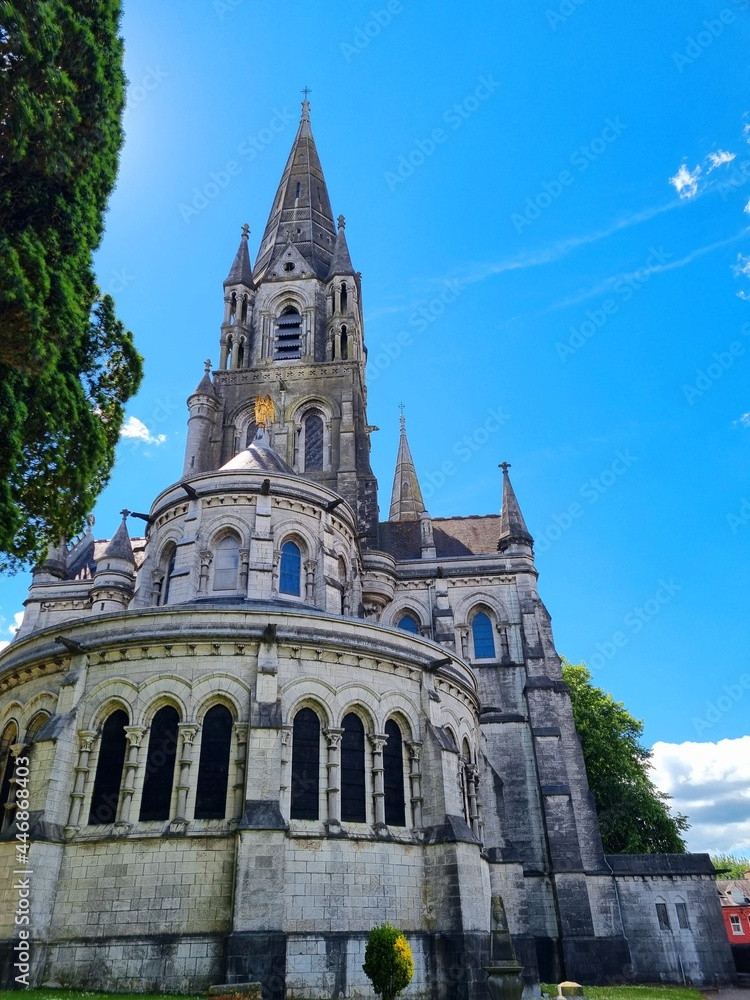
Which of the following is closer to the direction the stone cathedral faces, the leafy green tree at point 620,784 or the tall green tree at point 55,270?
the leafy green tree

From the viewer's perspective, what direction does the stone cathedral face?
away from the camera

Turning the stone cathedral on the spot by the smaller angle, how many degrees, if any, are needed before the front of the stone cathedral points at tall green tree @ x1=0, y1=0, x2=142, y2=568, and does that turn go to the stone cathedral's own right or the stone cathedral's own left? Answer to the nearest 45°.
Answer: approximately 180°

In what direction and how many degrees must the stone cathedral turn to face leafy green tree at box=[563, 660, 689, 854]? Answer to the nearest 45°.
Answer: approximately 45° to its right
